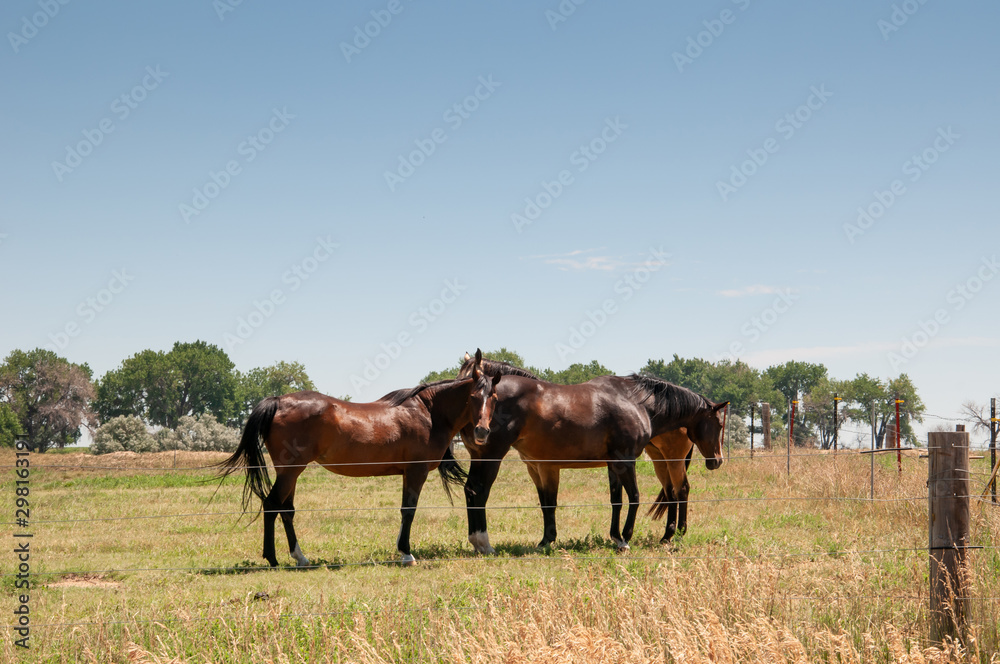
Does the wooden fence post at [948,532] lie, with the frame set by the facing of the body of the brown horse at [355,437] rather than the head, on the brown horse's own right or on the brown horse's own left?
on the brown horse's own right

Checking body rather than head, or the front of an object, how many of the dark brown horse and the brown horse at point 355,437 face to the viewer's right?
2

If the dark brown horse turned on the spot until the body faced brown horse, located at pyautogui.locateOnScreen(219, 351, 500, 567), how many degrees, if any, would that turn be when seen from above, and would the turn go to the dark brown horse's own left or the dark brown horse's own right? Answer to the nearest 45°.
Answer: approximately 135° to the dark brown horse's own right

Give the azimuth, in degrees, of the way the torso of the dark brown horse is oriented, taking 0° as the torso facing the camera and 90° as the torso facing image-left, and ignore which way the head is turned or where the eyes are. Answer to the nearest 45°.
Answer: approximately 270°

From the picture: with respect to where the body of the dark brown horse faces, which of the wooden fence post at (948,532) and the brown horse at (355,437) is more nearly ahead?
the wooden fence post

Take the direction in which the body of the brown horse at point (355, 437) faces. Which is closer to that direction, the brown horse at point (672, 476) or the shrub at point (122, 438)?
the brown horse

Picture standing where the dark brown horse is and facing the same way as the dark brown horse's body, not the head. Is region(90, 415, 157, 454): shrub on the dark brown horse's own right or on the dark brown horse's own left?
on the dark brown horse's own left

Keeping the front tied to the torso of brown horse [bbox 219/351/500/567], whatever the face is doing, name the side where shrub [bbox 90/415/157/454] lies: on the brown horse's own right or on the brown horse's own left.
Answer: on the brown horse's own left

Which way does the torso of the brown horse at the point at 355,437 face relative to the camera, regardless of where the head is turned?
to the viewer's right
